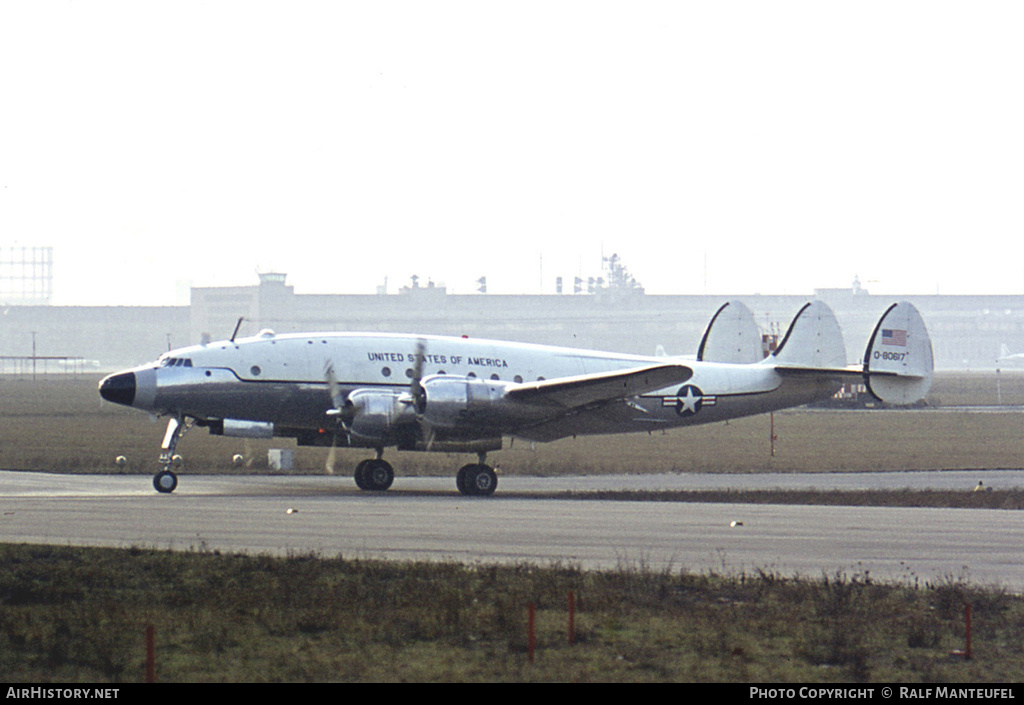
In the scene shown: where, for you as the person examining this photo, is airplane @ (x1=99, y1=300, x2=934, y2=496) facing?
facing the viewer and to the left of the viewer
